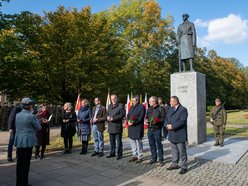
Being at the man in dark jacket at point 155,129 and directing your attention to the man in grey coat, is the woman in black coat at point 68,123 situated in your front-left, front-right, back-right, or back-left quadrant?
front-right

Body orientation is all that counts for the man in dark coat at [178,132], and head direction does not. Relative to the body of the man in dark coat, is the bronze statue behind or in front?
behind

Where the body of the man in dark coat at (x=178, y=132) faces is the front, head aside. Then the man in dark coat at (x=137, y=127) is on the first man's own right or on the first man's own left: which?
on the first man's own right

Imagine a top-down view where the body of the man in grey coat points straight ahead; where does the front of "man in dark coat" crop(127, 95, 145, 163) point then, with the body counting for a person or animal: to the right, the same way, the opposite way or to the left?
the opposite way

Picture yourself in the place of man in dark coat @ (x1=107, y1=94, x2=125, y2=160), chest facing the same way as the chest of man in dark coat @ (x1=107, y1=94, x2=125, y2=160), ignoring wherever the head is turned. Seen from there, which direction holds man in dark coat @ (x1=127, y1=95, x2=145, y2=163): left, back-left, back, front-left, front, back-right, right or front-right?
left

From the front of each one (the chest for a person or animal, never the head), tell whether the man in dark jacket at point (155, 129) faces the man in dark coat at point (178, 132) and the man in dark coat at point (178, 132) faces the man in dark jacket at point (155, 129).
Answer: no

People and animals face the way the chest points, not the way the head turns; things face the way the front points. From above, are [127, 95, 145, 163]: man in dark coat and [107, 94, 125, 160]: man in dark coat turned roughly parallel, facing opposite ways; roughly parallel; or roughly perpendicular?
roughly parallel

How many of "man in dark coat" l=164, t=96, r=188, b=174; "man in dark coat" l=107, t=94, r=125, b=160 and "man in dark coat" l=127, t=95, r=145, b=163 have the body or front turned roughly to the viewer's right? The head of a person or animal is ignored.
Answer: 0

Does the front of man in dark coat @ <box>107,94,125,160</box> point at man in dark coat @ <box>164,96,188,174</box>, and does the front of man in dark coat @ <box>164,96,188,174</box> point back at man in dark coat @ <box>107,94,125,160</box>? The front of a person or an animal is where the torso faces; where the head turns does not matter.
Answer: no

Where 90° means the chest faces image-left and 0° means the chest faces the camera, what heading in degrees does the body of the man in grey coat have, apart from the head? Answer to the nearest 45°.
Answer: approximately 225°

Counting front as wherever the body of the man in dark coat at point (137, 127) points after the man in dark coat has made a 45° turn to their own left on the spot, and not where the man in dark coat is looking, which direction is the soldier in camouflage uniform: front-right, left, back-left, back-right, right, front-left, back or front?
back-left

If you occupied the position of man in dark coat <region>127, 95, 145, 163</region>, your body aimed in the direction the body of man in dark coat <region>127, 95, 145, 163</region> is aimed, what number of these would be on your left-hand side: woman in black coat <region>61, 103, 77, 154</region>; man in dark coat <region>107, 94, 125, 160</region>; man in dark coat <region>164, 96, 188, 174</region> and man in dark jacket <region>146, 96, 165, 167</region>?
2

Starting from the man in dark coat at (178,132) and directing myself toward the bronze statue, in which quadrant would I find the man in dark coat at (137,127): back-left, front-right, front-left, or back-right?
front-left

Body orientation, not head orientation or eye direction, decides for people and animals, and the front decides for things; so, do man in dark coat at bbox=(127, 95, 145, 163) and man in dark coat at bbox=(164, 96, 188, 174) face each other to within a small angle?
no

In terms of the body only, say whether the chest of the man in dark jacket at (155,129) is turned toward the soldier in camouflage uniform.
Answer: no

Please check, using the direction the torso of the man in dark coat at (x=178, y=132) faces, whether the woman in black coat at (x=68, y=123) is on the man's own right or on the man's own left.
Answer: on the man's own right

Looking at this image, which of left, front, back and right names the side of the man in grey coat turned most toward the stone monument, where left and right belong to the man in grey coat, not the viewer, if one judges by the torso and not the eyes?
front

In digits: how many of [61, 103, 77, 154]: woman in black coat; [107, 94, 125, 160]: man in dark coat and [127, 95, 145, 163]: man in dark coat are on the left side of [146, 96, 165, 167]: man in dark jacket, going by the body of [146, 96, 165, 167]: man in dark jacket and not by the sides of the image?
0

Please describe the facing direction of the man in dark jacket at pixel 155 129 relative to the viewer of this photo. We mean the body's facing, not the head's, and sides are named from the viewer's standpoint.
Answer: facing the viewer and to the left of the viewer
